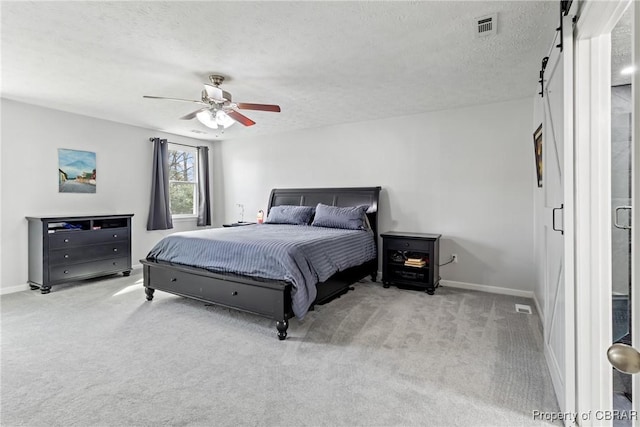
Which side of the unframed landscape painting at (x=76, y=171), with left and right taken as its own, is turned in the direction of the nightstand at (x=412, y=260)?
front

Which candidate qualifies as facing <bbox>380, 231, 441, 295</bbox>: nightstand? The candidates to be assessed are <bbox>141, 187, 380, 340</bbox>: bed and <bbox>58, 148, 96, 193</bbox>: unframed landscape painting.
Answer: the unframed landscape painting

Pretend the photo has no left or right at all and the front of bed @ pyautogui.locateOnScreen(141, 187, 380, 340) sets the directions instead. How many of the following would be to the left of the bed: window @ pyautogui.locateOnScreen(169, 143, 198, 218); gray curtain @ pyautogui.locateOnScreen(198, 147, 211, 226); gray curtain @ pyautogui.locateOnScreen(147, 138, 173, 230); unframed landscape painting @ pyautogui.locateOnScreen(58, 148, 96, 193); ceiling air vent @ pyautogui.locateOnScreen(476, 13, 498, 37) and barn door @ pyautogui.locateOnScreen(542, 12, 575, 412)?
2

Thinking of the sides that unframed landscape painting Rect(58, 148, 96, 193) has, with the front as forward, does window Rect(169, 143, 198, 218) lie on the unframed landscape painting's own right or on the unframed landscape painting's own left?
on the unframed landscape painting's own left

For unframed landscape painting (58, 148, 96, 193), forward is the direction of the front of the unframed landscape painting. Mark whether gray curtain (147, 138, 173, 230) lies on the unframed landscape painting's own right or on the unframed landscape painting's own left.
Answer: on the unframed landscape painting's own left

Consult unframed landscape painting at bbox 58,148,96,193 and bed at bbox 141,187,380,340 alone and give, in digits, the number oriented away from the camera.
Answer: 0

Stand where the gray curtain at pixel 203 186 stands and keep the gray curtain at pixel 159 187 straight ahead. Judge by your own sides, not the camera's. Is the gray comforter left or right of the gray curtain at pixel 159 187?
left

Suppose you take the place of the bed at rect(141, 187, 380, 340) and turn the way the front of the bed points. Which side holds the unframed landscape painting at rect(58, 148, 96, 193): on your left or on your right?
on your right

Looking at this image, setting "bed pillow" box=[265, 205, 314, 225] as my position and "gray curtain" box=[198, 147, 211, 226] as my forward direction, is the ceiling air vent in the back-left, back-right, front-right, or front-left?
back-left

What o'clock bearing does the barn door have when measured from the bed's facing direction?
The barn door is roughly at 9 o'clock from the bed.

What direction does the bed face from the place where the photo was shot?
facing the viewer and to the left of the viewer

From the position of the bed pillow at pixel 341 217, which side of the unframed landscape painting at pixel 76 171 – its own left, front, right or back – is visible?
front

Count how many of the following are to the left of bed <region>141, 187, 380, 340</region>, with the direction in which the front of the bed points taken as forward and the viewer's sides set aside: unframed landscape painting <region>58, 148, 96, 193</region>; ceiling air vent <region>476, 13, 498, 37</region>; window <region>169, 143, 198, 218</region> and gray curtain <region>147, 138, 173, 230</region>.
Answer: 1

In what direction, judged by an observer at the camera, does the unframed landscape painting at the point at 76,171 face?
facing the viewer and to the right of the viewer

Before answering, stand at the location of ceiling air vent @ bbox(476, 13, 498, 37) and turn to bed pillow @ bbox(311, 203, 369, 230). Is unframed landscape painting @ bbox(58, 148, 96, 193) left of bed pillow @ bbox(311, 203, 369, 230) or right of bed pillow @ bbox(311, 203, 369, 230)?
left
